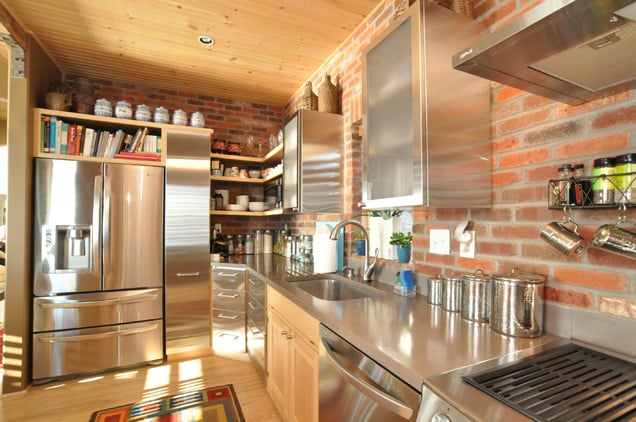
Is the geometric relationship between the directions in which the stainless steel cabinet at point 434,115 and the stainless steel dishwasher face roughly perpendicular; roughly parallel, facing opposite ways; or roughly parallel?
roughly parallel

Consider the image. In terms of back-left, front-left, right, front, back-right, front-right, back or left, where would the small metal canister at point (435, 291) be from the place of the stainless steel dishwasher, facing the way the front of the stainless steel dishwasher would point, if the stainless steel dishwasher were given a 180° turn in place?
front

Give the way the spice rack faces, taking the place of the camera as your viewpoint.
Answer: facing the viewer and to the left of the viewer

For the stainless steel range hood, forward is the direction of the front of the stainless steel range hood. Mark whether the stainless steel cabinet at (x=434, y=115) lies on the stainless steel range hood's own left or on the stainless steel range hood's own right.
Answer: on the stainless steel range hood's own right

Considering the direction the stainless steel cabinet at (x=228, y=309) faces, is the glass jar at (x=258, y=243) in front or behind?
behind

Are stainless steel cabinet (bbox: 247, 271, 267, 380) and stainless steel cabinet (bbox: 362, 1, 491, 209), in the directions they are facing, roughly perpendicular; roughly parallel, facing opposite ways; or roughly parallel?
roughly parallel

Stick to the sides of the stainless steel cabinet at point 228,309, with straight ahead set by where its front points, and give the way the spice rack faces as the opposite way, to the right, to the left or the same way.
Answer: to the right

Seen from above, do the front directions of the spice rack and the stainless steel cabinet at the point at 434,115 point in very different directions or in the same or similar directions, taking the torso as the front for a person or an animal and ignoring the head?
same or similar directions

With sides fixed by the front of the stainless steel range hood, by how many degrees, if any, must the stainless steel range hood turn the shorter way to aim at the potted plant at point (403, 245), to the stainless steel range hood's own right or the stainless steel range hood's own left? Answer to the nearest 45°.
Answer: approximately 90° to the stainless steel range hood's own right
